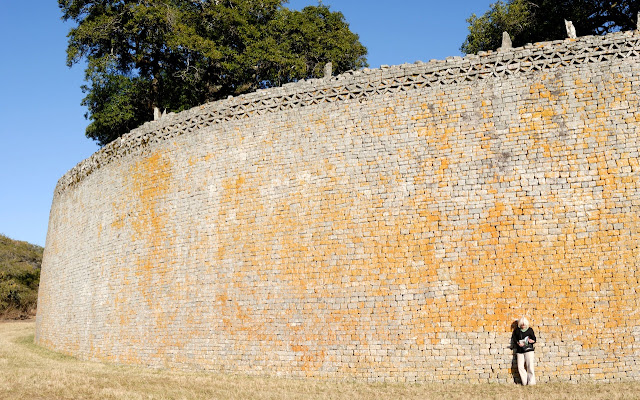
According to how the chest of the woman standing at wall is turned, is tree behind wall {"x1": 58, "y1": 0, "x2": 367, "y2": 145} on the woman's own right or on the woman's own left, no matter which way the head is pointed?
on the woman's own right

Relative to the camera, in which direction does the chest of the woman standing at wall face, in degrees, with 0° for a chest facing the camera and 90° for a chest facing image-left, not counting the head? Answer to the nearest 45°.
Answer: approximately 0°
